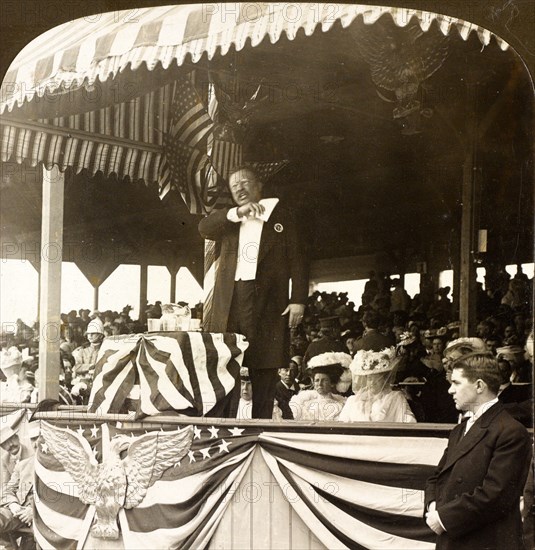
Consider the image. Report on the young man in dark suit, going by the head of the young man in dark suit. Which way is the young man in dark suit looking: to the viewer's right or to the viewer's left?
to the viewer's left

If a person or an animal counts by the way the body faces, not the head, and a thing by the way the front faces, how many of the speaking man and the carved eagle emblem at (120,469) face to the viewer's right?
0

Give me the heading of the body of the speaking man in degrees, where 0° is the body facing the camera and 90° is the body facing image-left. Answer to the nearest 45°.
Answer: approximately 45°

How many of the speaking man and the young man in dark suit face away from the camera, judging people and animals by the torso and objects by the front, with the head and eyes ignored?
0

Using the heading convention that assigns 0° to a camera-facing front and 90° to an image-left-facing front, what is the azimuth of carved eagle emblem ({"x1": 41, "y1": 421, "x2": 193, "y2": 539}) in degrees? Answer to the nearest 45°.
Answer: approximately 0°
